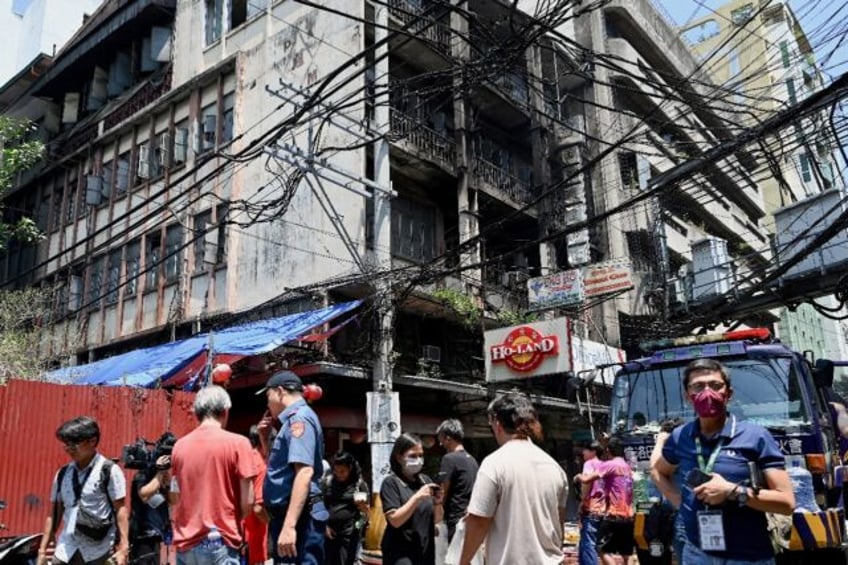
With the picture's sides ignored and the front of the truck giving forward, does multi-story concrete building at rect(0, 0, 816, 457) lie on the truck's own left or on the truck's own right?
on the truck's own right

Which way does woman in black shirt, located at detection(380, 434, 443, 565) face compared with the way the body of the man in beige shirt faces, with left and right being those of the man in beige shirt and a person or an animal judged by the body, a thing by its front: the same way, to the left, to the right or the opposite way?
the opposite way

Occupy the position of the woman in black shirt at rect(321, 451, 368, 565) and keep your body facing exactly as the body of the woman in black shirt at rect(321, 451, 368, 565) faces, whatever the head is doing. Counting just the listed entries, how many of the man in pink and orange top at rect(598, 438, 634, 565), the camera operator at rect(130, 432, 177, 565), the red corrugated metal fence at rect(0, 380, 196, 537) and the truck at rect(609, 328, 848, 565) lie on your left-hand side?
2

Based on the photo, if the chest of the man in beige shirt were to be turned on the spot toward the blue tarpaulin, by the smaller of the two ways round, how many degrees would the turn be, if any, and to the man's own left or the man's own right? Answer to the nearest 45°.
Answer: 0° — they already face it

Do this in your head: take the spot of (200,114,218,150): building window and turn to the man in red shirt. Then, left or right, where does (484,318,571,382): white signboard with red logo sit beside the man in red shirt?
left
